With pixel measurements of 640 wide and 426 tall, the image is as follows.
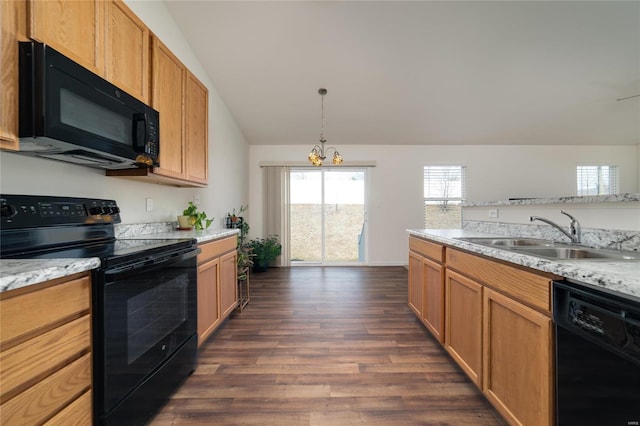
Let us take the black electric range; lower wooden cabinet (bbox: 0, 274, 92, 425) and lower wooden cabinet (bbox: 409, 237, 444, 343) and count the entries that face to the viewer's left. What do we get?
1

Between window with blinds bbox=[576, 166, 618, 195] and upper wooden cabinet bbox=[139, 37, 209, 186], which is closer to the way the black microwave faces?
the window with blinds

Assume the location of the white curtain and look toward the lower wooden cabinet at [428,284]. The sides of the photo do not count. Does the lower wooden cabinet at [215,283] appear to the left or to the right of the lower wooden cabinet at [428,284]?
right

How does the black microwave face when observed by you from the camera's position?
facing the viewer and to the right of the viewer

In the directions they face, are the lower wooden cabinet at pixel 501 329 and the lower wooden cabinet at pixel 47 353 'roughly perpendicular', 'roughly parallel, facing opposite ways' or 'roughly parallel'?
roughly parallel, facing opposite ways

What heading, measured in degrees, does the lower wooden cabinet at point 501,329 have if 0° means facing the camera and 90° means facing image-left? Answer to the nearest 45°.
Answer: approximately 45°

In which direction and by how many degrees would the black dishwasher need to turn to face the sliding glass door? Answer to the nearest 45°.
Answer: approximately 90° to its right

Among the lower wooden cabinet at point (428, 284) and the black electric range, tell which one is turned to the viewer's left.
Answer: the lower wooden cabinet

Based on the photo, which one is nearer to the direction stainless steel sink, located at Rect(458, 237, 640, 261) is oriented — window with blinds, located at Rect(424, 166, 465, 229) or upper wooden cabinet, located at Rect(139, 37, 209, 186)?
the upper wooden cabinet

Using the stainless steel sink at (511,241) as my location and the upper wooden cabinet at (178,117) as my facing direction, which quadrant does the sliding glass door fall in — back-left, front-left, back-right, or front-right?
front-right

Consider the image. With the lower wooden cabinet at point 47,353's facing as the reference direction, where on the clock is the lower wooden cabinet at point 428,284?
the lower wooden cabinet at point 428,284 is roughly at 11 o'clock from the lower wooden cabinet at point 47,353.

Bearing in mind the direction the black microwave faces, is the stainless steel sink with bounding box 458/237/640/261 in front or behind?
in front

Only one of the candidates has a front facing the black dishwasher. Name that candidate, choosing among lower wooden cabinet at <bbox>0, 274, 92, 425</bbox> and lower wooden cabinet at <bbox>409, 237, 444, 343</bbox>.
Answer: lower wooden cabinet at <bbox>0, 274, 92, 425</bbox>
